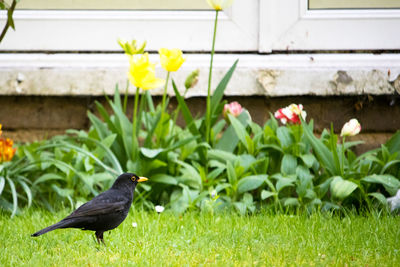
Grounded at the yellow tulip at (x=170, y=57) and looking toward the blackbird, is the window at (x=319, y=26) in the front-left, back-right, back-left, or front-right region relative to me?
back-left

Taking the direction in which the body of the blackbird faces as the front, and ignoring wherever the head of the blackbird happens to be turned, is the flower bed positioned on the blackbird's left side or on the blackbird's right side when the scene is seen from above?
on the blackbird's left side

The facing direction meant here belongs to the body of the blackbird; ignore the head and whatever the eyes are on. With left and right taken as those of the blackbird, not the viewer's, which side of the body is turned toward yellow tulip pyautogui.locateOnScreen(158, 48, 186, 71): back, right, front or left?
left

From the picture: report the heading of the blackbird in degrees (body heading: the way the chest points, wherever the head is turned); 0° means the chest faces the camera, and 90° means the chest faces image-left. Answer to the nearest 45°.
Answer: approximately 270°

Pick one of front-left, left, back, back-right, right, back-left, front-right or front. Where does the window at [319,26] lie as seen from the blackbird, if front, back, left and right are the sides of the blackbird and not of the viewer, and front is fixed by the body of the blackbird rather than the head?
front-left
